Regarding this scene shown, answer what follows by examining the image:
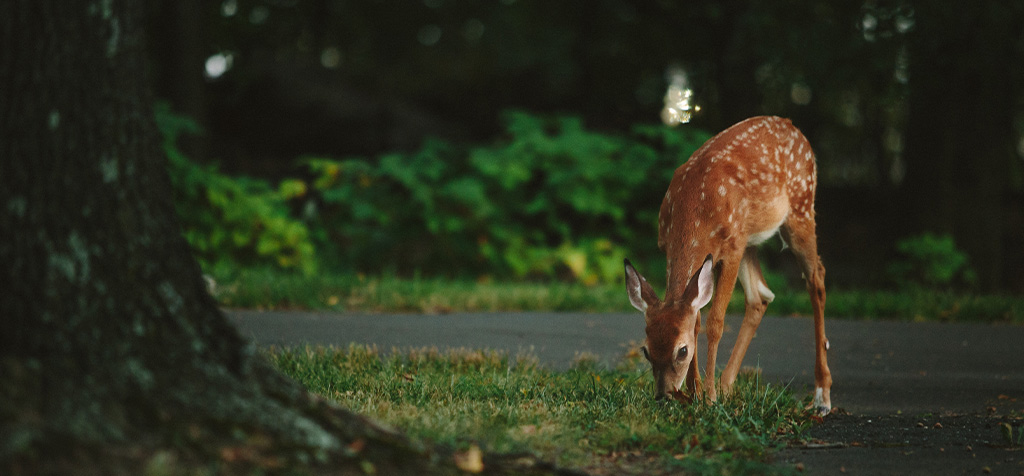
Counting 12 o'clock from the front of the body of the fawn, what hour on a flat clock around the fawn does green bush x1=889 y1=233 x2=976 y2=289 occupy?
The green bush is roughly at 5 o'clock from the fawn.

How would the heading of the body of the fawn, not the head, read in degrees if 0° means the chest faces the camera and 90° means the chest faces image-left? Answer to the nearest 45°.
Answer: approximately 45°

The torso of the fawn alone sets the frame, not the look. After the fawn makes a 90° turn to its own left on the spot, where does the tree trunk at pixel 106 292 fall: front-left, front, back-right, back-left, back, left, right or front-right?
right
